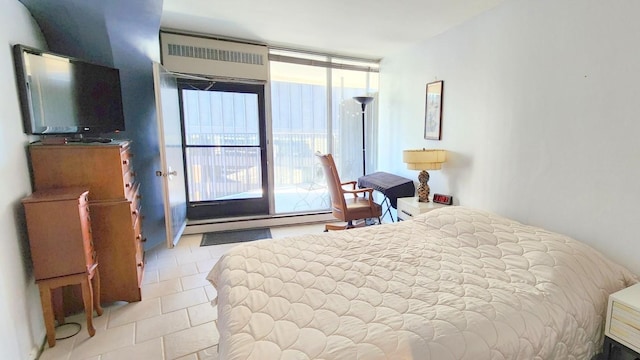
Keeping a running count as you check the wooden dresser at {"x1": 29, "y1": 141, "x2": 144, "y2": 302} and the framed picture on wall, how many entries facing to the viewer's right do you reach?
1

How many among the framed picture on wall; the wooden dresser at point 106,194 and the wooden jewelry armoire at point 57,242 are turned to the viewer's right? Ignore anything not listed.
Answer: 2

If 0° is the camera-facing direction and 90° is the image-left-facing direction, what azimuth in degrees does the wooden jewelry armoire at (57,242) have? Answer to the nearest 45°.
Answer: approximately 270°

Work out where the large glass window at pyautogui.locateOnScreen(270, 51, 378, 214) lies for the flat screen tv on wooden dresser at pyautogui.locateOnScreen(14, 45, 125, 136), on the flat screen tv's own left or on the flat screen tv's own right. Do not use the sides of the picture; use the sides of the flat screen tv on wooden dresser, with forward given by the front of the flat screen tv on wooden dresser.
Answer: on the flat screen tv's own left

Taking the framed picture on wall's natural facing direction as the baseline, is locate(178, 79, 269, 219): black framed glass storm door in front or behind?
in front

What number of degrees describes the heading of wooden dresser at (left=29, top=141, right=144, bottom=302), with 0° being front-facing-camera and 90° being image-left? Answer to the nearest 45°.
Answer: approximately 270°
